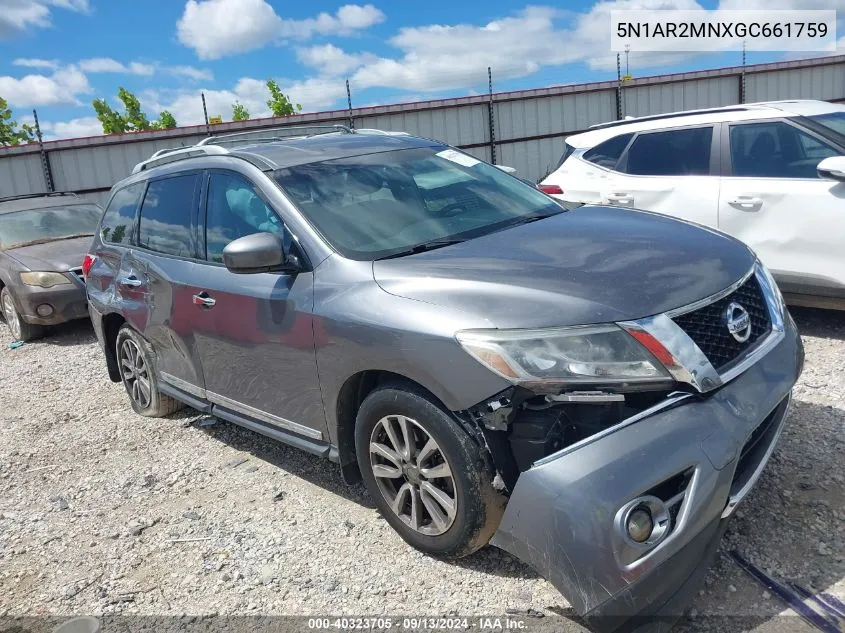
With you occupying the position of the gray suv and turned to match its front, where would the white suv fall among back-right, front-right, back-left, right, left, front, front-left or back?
left

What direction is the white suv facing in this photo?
to the viewer's right

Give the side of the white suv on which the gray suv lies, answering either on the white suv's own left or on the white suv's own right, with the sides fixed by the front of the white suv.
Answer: on the white suv's own right

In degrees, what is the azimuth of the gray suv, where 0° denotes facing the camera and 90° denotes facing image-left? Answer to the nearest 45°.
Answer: approximately 315°

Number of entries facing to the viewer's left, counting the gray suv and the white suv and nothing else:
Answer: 0
